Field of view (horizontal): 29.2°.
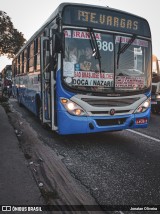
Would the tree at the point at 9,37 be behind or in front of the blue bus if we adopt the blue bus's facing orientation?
behind

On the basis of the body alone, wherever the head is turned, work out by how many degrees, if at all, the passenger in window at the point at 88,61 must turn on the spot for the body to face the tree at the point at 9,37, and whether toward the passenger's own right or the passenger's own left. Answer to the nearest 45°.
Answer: approximately 180°
